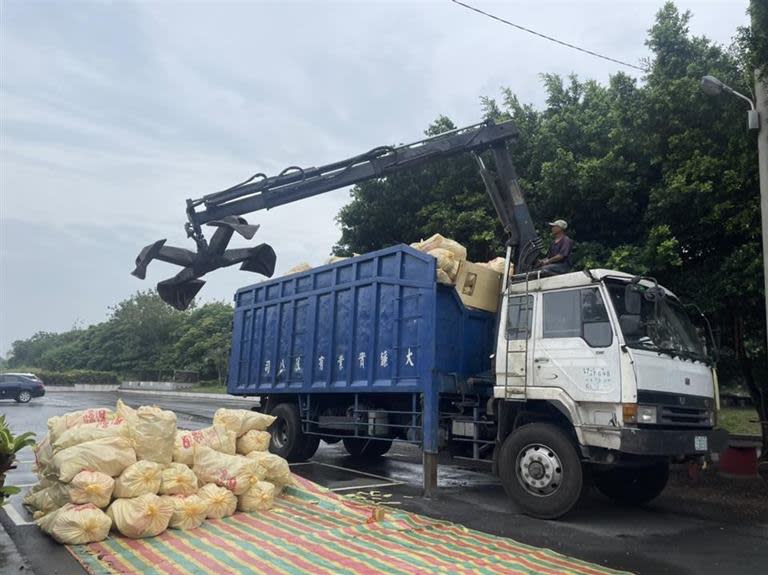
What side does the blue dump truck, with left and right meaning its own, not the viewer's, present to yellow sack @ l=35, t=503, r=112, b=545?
right

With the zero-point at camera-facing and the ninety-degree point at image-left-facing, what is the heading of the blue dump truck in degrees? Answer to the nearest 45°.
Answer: approximately 315°

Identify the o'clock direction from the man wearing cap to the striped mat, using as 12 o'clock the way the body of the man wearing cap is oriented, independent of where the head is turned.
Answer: The striped mat is roughly at 10 o'clock from the man wearing cap.

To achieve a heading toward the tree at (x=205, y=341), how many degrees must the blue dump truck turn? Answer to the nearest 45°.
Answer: approximately 180°

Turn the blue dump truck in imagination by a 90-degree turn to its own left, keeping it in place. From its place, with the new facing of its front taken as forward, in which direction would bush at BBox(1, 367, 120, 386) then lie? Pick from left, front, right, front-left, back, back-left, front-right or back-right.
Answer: left

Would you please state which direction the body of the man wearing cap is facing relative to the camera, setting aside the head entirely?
to the viewer's left

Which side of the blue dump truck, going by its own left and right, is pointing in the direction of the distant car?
back
